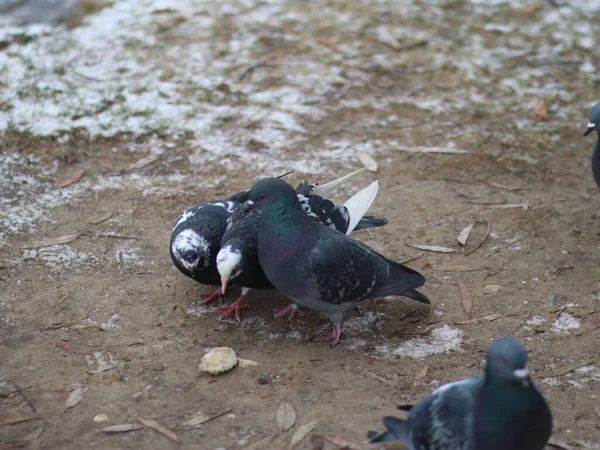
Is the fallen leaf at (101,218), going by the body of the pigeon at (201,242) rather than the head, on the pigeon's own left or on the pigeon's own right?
on the pigeon's own right

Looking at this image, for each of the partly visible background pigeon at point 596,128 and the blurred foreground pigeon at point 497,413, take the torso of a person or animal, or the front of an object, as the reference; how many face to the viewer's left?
1

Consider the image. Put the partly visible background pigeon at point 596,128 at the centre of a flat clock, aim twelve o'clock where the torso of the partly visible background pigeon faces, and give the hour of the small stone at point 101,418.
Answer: The small stone is roughly at 10 o'clock from the partly visible background pigeon.

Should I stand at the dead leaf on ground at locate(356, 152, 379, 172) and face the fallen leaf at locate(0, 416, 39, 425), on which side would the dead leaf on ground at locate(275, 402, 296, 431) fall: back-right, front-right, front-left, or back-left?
front-left

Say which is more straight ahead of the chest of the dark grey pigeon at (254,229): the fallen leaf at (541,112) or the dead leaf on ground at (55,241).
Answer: the dead leaf on ground

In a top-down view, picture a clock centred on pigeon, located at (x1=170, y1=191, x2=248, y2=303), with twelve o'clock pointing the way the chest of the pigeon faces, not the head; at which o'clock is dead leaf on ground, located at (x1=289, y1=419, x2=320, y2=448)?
The dead leaf on ground is roughly at 10 o'clock from the pigeon.

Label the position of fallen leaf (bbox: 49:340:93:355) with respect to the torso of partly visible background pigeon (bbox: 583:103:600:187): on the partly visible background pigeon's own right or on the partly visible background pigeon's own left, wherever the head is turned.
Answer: on the partly visible background pigeon's own left

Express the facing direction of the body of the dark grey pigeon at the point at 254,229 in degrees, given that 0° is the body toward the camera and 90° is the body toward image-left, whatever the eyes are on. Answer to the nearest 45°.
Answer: approximately 45°

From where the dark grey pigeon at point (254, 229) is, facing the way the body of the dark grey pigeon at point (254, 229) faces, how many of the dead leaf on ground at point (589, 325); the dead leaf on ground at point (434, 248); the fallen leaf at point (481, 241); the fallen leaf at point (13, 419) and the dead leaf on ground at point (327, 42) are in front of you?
1
